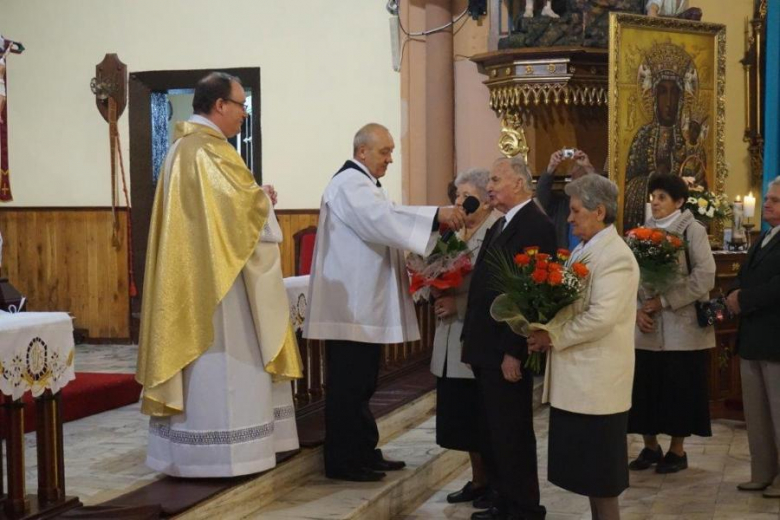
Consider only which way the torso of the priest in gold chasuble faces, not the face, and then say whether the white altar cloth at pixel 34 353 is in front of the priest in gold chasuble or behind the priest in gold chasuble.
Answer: behind

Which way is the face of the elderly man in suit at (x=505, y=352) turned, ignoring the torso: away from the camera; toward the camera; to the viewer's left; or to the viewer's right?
to the viewer's left

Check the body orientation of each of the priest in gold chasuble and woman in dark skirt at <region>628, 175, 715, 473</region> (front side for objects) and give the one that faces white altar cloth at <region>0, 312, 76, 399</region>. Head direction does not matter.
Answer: the woman in dark skirt

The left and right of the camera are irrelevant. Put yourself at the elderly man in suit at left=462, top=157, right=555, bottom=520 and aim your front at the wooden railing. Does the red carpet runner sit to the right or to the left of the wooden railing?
left

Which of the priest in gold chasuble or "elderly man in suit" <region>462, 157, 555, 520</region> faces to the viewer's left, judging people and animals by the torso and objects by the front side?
the elderly man in suit

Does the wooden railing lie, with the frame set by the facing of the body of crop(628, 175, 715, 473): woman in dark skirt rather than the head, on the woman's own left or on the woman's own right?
on the woman's own right

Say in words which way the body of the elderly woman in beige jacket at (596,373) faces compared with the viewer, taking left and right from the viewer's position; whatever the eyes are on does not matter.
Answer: facing to the left of the viewer

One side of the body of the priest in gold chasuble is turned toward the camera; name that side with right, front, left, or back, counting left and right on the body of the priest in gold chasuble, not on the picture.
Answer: right

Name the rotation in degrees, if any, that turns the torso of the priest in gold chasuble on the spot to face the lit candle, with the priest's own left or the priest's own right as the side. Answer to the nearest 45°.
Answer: approximately 45° to the priest's own left

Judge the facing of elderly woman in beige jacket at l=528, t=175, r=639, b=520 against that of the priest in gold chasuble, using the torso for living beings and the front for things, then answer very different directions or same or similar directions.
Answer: very different directions

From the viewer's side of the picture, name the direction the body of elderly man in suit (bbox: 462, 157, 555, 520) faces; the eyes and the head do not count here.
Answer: to the viewer's left

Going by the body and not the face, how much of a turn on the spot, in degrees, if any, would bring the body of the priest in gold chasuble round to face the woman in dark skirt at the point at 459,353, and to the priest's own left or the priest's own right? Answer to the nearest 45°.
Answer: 0° — they already face them

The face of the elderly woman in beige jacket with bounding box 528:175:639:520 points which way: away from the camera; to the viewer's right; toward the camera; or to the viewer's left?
to the viewer's left

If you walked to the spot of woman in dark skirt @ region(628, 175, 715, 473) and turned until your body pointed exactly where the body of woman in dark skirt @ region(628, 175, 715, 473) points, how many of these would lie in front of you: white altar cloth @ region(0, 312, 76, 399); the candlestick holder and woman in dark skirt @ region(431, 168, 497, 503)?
2
